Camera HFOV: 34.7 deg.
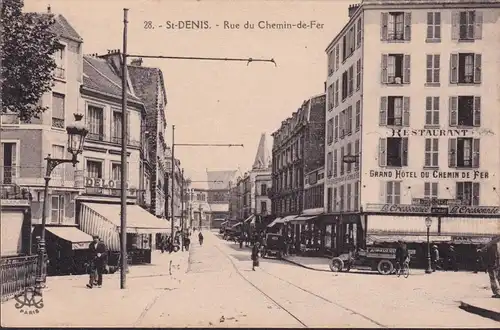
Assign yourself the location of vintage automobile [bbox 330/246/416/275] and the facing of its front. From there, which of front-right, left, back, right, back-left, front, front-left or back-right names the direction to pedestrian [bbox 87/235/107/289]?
front-left

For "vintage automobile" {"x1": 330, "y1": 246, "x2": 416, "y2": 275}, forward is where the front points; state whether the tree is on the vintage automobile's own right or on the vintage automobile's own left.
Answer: on the vintage automobile's own left

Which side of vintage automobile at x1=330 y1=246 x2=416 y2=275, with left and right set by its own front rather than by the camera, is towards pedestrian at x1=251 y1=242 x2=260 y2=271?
front

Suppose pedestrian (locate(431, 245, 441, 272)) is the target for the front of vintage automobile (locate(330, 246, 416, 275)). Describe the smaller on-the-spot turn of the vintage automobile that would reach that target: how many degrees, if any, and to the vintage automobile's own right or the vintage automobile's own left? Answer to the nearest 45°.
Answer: approximately 135° to the vintage automobile's own right

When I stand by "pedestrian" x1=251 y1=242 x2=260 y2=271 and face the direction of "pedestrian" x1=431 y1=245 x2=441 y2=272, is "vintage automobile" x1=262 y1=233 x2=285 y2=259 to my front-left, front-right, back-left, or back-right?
front-left

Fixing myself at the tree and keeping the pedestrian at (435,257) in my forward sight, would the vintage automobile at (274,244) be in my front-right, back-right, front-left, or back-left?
front-left

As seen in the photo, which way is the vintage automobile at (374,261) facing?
to the viewer's left
